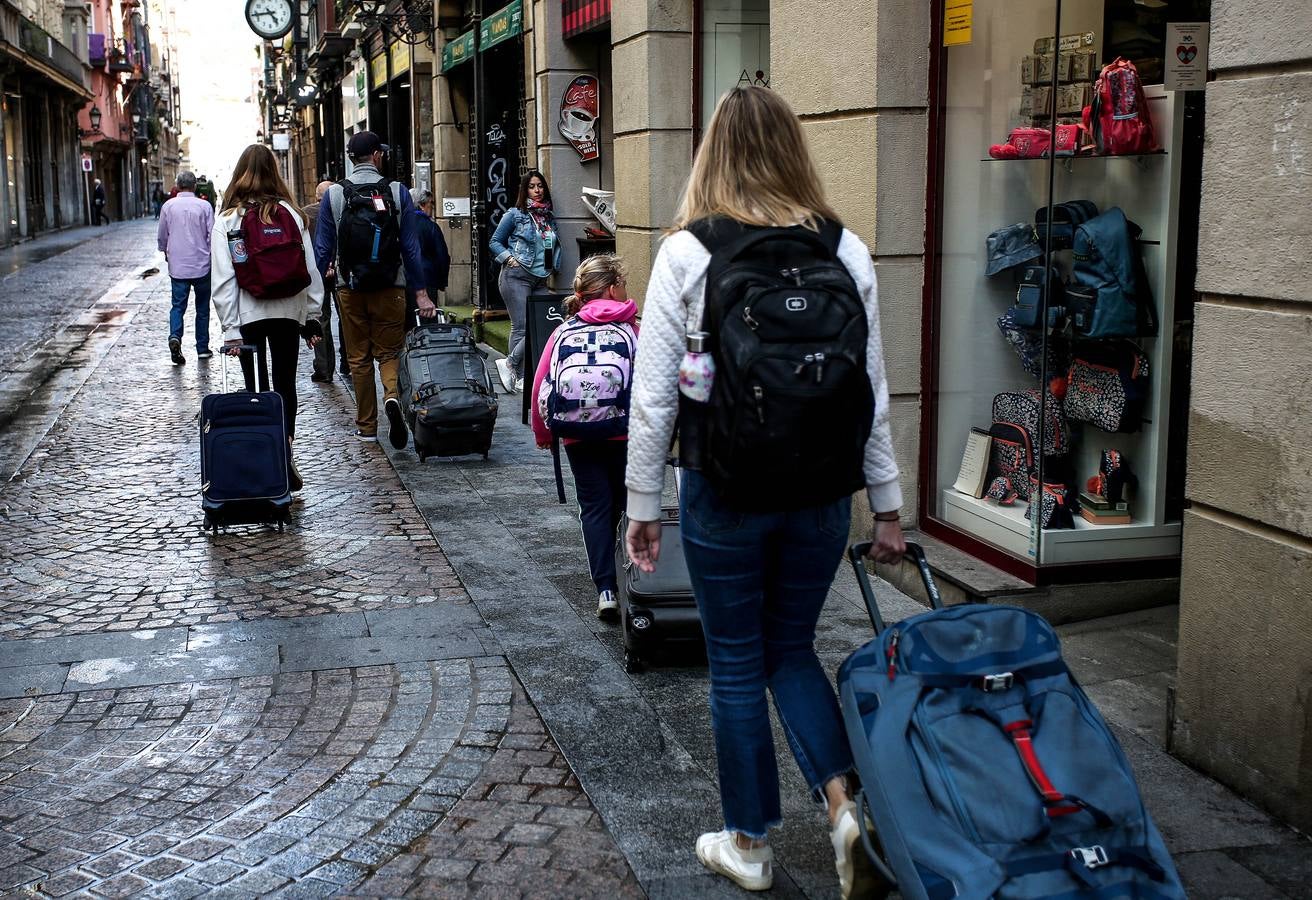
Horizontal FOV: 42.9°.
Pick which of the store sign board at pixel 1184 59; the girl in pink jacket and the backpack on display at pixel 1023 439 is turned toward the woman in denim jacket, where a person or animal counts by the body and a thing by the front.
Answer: the girl in pink jacket

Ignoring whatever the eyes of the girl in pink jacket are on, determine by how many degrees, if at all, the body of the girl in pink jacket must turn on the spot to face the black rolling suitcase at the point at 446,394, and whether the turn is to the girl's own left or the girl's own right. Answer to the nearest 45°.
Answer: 0° — they already face it

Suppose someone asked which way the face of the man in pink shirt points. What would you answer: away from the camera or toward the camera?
away from the camera

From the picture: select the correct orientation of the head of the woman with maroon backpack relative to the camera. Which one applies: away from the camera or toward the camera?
away from the camera

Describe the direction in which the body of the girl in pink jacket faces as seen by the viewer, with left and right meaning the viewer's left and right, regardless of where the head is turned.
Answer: facing away from the viewer

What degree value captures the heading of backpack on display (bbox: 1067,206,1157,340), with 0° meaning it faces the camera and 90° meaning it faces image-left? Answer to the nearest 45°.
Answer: approximately 45°

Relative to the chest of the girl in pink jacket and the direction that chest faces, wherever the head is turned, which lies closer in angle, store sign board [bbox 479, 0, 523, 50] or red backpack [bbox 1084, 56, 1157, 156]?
the store sign board

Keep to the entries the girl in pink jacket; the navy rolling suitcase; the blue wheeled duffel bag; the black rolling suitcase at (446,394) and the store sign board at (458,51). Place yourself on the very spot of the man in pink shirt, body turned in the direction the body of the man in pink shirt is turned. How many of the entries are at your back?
4

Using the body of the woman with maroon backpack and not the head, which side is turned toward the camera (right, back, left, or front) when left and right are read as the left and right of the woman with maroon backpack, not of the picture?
back
